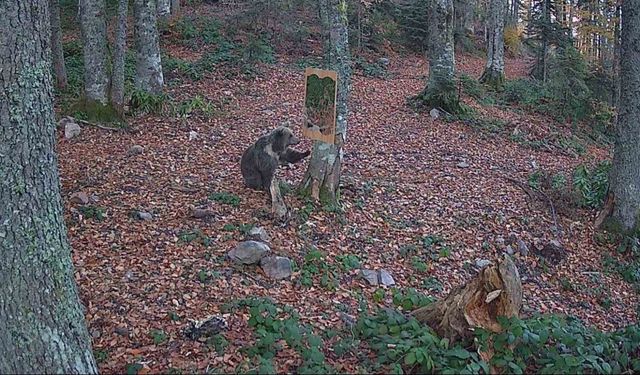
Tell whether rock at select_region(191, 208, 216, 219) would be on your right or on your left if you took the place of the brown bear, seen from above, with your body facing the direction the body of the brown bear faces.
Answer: on your right

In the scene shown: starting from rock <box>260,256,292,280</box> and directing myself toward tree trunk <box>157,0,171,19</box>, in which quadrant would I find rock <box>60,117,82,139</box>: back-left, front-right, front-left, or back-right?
front-left

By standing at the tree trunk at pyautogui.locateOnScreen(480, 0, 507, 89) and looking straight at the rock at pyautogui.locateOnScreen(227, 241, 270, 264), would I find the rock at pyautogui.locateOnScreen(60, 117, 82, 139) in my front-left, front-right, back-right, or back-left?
front-right

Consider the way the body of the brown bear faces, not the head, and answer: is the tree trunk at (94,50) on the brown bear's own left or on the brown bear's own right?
on the brown bear's own left

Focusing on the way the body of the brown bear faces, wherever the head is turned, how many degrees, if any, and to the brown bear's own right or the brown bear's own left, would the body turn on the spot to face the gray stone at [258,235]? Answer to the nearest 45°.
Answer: approximately 90° to the brown bear's own right

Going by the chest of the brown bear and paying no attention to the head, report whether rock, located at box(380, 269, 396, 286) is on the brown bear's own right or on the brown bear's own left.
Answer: on the brown bear's own right

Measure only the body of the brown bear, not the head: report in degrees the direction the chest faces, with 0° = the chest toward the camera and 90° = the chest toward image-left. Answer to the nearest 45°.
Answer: approximately 270°

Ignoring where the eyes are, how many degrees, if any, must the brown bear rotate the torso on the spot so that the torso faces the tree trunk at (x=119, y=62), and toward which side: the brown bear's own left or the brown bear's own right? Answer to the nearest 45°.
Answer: approximately 135° to the brown bear's own left

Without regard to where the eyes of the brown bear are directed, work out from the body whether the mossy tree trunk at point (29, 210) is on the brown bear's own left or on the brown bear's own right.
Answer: on the brown bear's own right

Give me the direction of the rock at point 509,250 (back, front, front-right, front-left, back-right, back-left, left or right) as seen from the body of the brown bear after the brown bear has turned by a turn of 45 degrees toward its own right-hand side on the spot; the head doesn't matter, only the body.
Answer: front-left

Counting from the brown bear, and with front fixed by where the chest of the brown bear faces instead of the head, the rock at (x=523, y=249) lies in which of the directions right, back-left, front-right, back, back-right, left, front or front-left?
front

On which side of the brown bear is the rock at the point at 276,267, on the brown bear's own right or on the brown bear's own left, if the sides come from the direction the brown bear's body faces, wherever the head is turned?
on the brown bear's own right

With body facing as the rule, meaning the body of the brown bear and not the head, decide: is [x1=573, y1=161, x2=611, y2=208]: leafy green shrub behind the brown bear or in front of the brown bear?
in front
